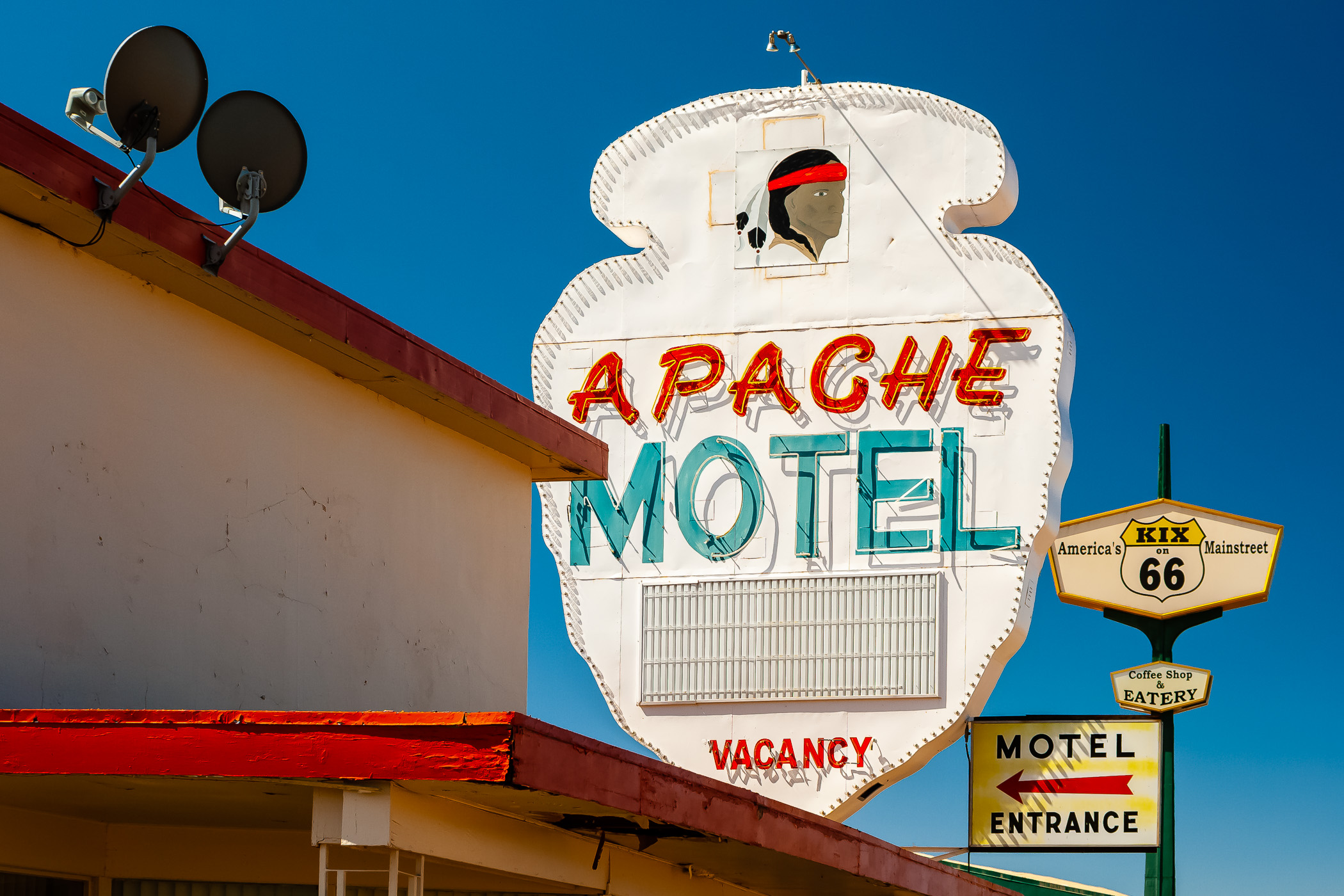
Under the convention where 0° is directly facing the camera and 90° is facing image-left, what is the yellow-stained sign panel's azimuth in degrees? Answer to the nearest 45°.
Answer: approximately 0°

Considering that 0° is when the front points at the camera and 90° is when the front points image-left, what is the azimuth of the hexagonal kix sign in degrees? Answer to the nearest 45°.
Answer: approximately 0°
